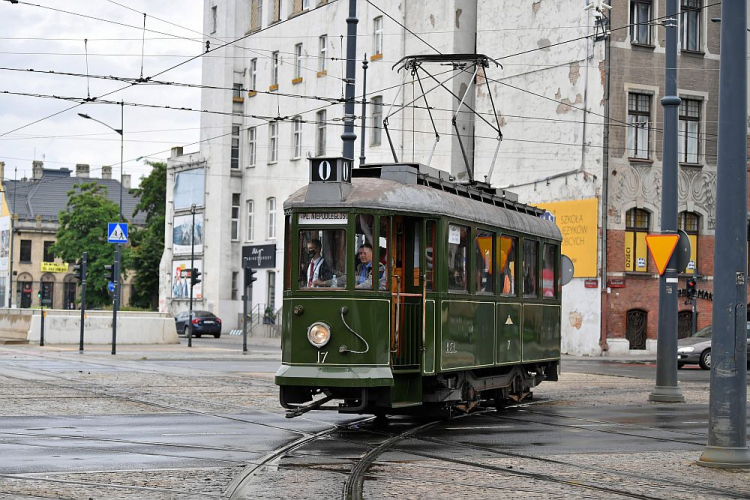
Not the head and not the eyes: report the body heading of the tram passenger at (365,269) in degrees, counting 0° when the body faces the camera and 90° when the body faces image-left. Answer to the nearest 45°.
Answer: approximately 45°

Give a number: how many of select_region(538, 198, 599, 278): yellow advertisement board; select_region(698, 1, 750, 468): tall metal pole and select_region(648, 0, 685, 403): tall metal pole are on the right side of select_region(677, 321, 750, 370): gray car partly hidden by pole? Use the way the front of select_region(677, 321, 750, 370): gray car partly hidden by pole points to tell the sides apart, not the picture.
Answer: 1

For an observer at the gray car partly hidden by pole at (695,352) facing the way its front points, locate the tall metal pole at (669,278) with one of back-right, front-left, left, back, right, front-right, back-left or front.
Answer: front-left

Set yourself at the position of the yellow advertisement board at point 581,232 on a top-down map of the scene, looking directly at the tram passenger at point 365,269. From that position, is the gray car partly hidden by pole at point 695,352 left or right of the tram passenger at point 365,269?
left

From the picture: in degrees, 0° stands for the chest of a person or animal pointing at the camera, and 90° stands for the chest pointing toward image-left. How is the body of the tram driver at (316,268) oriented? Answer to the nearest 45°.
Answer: approximately 45°

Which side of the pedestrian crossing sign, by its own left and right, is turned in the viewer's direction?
front

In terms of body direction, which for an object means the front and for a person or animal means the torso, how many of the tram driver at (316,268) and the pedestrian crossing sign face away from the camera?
0

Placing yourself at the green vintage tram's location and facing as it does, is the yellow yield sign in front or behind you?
behind

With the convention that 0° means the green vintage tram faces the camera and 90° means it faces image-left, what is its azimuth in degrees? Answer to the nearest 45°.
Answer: approximately 45°

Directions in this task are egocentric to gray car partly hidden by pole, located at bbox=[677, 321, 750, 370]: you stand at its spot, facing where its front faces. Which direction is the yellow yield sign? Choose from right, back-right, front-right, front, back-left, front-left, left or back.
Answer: front-left
